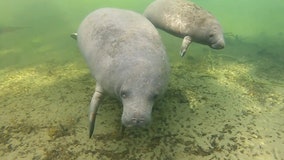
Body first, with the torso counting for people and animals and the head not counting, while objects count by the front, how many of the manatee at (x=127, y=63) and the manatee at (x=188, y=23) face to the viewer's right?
1

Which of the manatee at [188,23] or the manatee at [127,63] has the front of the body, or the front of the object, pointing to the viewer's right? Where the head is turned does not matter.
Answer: the manatee at [188,23]

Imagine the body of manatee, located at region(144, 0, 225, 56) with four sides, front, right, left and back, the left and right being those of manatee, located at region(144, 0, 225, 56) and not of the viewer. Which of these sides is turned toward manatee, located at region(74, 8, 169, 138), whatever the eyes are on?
right

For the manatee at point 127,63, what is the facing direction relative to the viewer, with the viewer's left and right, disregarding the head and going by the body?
facing the viewer

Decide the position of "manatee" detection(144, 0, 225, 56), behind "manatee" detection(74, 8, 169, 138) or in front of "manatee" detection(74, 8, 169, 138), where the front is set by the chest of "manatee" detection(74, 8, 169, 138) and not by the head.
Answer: behind

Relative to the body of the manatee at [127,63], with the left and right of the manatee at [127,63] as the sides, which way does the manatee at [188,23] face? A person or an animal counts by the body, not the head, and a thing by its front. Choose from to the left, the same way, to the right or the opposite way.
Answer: to the left

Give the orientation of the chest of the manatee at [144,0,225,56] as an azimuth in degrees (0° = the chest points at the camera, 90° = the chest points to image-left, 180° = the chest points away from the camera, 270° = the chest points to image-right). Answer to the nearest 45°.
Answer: approximately 270°
